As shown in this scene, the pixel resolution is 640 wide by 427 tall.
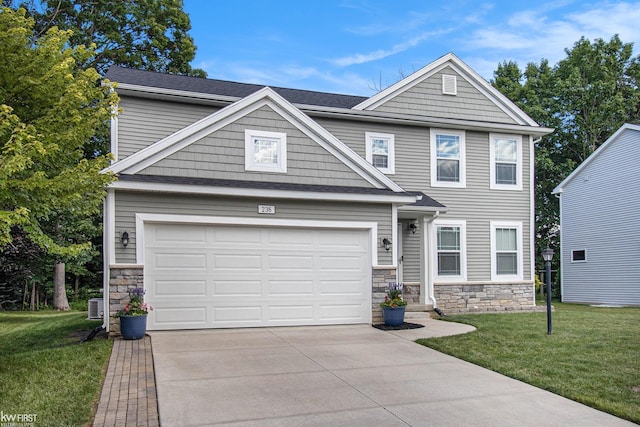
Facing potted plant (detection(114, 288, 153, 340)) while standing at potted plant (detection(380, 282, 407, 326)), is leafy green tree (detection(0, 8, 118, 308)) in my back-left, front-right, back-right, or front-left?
front-right

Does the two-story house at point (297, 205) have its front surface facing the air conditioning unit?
no

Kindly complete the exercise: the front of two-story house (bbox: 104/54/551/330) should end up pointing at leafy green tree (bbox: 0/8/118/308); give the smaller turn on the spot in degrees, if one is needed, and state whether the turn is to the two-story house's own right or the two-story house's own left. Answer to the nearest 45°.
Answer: approximately 45° to the two-story house's own right

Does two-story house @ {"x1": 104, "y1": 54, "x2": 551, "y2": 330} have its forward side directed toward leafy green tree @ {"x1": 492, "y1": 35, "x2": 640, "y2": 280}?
no

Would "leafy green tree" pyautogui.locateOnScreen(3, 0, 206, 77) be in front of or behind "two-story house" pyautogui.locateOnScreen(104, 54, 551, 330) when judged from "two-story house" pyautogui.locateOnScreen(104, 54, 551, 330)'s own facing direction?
behind

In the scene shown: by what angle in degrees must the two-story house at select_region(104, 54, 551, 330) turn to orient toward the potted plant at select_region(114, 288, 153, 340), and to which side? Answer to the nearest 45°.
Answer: approximately 45° to its right

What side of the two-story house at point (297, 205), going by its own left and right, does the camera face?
front
